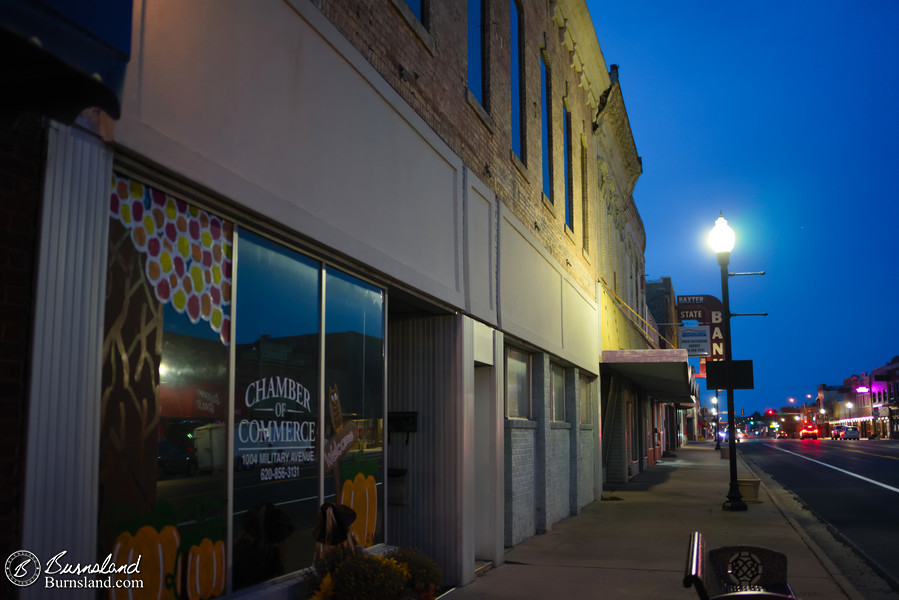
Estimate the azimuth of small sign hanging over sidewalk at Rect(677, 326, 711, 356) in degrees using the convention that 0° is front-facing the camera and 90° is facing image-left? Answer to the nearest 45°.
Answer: approximately 0°

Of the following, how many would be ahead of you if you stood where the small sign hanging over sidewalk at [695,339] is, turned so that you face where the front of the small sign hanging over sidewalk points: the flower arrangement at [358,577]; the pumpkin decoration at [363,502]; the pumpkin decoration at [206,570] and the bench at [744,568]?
4

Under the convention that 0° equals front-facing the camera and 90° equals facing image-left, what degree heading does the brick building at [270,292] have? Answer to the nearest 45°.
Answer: approximately 315°

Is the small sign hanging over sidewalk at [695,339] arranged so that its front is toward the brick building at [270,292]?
yes

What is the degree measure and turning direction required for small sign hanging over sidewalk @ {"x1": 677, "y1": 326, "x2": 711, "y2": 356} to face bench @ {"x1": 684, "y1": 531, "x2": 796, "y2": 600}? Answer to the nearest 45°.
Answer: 0° — it already faces it

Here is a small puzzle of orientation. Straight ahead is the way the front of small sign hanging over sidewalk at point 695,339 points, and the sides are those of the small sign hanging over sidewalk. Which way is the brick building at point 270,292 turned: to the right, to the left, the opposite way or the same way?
to the left

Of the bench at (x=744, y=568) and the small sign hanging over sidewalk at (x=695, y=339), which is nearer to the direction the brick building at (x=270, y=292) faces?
the bench

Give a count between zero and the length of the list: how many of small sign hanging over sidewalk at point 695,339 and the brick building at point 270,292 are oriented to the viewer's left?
0

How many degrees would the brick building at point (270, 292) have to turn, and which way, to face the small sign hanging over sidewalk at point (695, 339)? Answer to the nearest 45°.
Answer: approximately 90° to its left

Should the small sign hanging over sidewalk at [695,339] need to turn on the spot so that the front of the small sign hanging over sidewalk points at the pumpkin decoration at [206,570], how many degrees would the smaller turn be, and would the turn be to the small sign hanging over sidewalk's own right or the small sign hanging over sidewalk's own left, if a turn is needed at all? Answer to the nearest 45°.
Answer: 0° — it already faces it

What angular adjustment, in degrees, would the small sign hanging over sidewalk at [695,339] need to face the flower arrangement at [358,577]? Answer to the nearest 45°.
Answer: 0° — it already faces it
